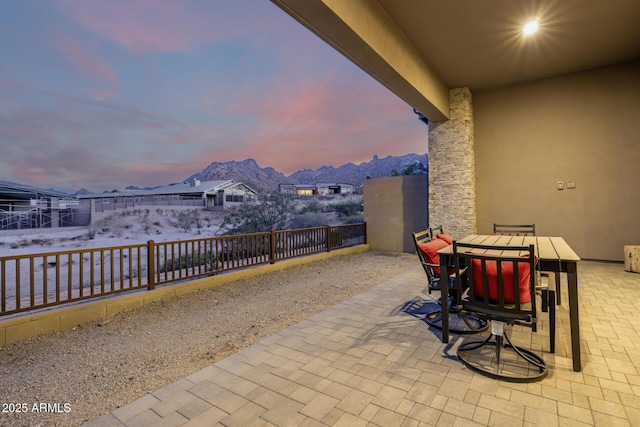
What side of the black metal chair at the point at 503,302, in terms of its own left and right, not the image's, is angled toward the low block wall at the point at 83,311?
left

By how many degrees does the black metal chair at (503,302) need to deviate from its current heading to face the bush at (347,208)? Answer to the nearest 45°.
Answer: approximately 45° to its left

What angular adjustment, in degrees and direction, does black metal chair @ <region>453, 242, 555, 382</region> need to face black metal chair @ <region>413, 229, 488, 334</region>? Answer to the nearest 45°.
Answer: approximately 45° to its left

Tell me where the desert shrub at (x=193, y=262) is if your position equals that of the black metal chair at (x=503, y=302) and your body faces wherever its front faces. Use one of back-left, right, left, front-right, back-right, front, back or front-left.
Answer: left

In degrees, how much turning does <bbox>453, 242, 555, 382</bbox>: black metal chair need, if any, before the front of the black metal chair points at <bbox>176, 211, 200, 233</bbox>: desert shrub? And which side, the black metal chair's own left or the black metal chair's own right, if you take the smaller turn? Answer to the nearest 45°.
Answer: approximately 90° to the black metal chair's own left

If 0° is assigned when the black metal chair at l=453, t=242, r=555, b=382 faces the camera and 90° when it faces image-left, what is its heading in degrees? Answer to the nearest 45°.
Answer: approximately 180°

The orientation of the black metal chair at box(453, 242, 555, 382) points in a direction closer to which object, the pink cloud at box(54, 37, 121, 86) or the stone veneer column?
the stone veneer column

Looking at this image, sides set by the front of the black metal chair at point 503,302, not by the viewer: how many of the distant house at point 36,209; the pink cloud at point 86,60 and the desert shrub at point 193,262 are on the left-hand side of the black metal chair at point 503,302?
3

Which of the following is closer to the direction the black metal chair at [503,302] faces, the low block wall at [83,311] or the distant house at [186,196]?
the distant house

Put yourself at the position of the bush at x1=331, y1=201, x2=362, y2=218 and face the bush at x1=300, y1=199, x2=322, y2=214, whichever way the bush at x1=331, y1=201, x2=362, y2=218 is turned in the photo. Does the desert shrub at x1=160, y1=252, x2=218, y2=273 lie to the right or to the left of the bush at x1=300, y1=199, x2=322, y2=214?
left

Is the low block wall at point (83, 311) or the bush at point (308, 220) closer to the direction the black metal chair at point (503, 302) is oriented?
the bush

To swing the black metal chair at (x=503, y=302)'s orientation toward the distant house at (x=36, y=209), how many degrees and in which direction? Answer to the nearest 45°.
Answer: approximately 90° to its left

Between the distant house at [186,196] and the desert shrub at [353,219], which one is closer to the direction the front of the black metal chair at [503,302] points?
the desert shrub

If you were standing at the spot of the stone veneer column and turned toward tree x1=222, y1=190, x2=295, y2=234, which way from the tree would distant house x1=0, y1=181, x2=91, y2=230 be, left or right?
left
